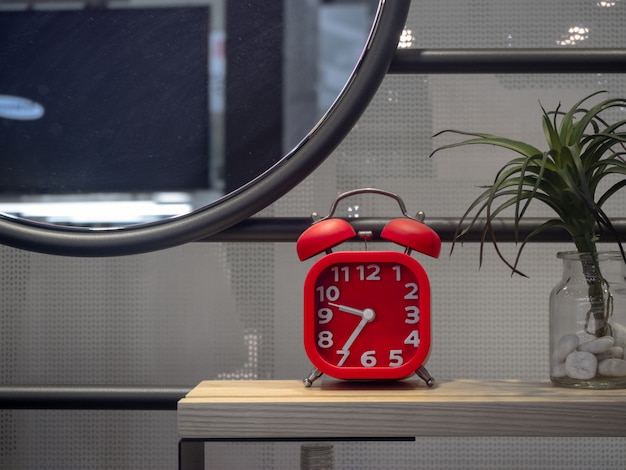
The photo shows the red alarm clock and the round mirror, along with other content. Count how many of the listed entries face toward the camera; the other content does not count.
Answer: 2

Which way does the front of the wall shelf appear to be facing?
toward the camera

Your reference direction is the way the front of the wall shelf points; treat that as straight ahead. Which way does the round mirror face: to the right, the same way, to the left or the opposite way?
the same way

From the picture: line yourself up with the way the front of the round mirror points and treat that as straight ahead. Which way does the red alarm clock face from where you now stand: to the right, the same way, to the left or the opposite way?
the same way

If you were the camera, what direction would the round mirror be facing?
facing the viewer

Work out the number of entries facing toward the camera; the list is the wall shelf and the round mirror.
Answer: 2
